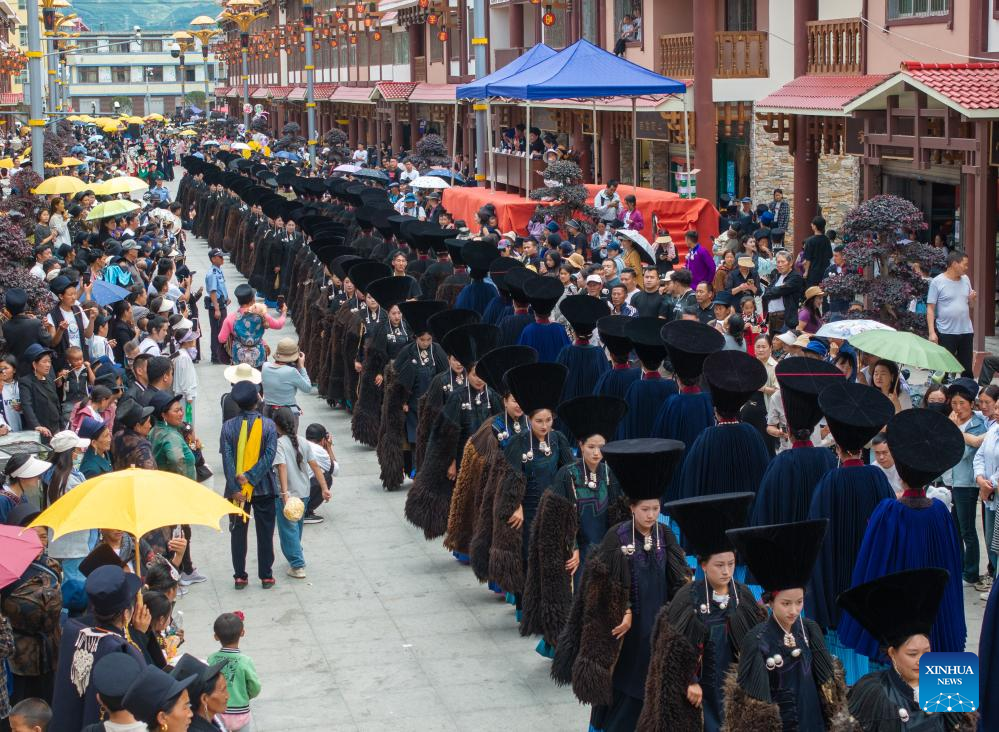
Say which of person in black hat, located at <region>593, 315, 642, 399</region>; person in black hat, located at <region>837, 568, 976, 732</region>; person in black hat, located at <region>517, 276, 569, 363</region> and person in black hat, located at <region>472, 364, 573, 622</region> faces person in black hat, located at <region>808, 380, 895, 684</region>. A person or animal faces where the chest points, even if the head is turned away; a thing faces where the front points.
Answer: person in black hat, located at <region>472, 364, 573, 622</region>

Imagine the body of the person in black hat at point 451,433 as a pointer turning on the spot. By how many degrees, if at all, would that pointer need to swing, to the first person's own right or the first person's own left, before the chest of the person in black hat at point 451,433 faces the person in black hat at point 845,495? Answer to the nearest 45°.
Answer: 0° — they already face them

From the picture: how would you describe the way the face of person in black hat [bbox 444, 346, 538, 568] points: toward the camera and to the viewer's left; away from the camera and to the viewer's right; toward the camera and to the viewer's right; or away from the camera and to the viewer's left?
toward the camera and to the viewer's right

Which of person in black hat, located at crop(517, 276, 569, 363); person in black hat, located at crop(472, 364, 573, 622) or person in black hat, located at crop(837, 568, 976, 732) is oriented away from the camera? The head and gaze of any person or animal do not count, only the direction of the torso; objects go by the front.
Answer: person in black hat, located at crop(517, 276, 569, 363)

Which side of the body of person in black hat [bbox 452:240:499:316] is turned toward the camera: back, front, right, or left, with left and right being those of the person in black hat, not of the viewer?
back

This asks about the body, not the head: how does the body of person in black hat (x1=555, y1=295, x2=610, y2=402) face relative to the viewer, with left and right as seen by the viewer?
facing away from the viewer

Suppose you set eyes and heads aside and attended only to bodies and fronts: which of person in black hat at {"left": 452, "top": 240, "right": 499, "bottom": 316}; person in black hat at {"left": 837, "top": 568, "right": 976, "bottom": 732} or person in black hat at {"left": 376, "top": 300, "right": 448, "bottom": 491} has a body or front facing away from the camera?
person in black hat at {"left": 452, "top": 240, "right": 499, "bottom": 316}
